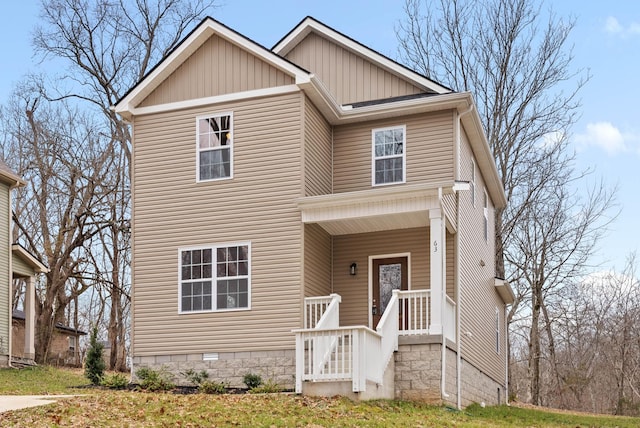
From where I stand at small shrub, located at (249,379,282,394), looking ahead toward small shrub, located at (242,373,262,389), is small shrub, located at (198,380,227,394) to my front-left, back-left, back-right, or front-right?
front-left

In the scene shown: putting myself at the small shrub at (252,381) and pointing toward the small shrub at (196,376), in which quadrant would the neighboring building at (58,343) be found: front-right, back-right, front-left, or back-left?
front-right

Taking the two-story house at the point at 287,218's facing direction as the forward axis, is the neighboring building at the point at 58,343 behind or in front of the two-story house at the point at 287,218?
behind

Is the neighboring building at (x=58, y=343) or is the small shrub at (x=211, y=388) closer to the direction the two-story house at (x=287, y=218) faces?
the small shrub

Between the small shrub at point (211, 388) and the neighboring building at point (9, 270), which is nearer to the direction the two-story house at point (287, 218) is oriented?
the small shrub

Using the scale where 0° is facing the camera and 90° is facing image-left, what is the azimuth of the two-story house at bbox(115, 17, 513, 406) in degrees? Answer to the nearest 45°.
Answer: approximately 0°

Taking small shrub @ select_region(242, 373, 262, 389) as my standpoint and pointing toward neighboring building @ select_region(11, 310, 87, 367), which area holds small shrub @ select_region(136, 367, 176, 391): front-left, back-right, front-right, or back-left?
front-left

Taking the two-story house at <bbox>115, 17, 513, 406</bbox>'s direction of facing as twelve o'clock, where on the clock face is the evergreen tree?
The evergreen tree is roughly at 3 o'clock from the two-story house.
